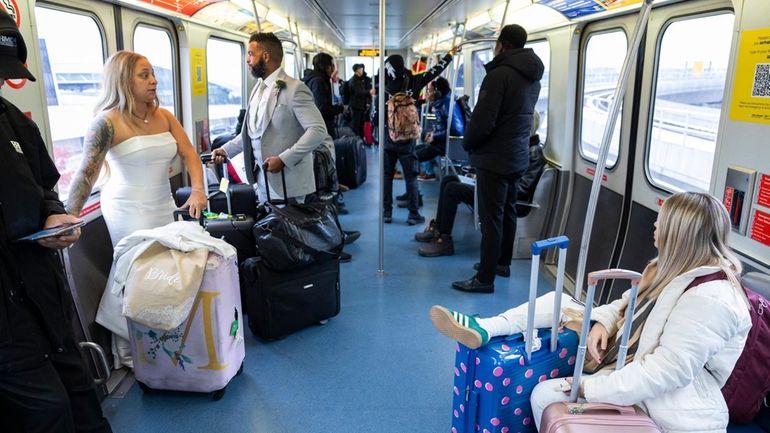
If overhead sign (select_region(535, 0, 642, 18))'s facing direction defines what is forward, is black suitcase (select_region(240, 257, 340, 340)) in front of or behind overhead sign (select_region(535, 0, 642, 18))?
in front

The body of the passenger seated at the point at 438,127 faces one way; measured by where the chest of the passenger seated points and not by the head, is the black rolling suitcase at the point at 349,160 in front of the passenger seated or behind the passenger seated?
in front

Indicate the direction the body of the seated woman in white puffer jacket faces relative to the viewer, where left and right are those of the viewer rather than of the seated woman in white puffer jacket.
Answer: facing to the left of the viewer

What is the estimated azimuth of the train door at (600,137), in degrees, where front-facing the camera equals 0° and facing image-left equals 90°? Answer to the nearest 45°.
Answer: approximately 45°

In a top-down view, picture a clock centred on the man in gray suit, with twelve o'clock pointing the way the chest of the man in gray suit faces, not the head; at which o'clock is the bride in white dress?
The bride in white dress is roughly at 12 o'clock from the man in gray suit.

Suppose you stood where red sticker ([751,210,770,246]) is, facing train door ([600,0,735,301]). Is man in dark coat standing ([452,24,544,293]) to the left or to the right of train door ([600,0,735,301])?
left

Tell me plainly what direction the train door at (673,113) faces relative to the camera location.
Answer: facing the viewer and to the left of the viewer

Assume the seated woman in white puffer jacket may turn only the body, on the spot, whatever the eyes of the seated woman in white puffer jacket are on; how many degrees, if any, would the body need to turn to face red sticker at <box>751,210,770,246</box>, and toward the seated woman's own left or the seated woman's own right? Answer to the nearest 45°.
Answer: approximately 135° to the seated woman's own right

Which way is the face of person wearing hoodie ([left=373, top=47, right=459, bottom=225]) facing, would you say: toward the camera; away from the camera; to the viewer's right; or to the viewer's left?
away from the camera

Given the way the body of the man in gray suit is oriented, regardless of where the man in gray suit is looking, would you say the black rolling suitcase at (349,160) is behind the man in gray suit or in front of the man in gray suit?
behind

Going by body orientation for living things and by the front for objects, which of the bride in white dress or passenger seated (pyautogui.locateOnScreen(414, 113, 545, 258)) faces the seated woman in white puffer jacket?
the bride in white dress

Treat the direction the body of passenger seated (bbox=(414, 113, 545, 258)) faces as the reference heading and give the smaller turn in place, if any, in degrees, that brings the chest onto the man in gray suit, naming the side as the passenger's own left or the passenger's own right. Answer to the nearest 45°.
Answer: approximately 45° to the passenger's own left

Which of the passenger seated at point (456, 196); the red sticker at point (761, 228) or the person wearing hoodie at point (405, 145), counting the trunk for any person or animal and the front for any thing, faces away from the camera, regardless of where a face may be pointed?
the person wearing hoodie

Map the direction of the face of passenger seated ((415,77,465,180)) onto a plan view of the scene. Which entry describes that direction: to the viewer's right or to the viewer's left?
to the viewer's left

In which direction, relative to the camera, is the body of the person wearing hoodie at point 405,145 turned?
away from the camera

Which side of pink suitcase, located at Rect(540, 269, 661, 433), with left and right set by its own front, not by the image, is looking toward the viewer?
front

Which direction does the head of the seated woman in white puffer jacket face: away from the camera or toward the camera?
away from the camera

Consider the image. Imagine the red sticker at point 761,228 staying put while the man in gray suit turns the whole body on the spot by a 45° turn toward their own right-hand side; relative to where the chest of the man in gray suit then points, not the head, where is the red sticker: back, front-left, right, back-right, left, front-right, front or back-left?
back-left
